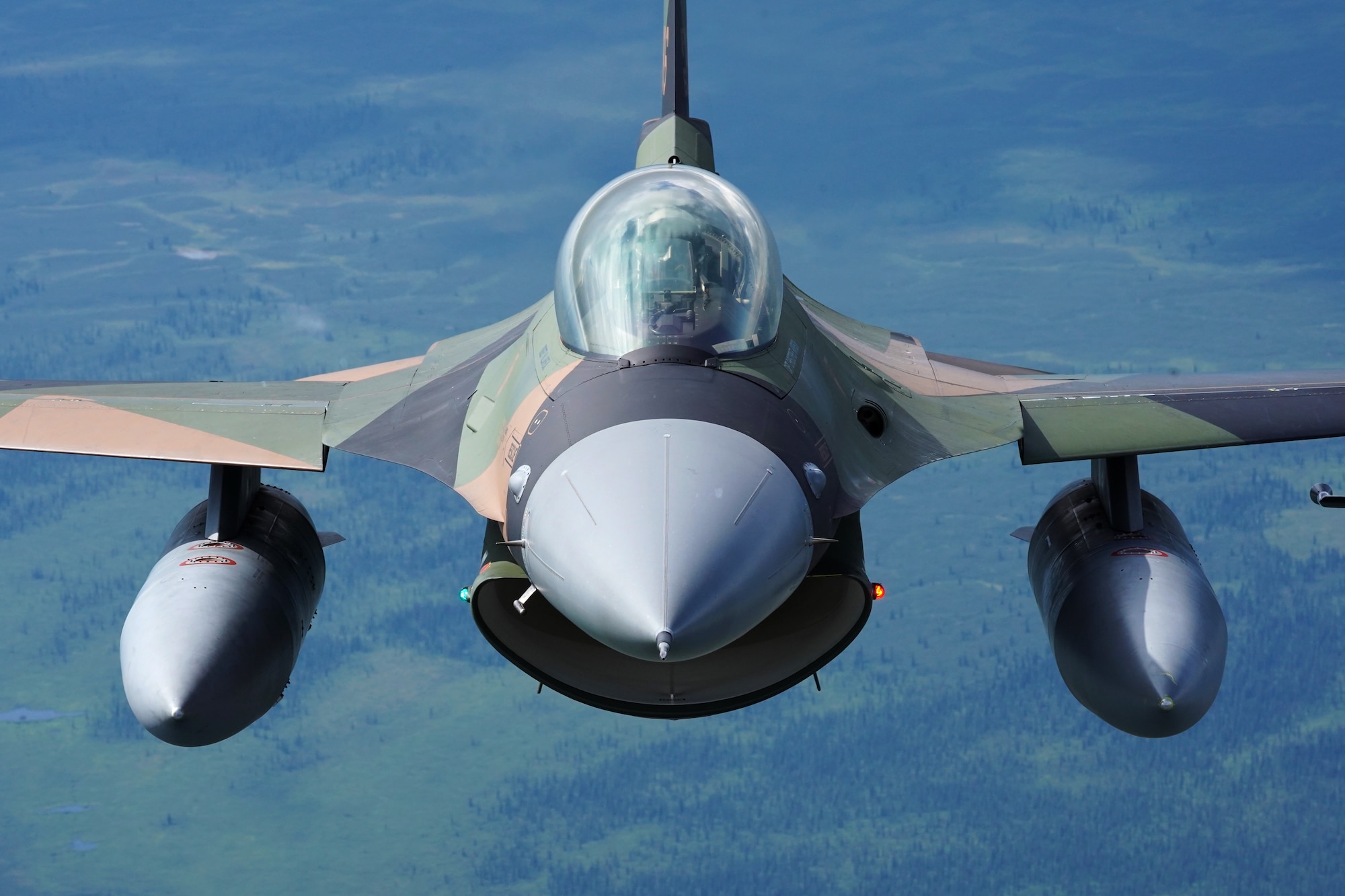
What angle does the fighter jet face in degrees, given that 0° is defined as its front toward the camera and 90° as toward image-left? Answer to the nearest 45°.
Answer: approximately 0°
